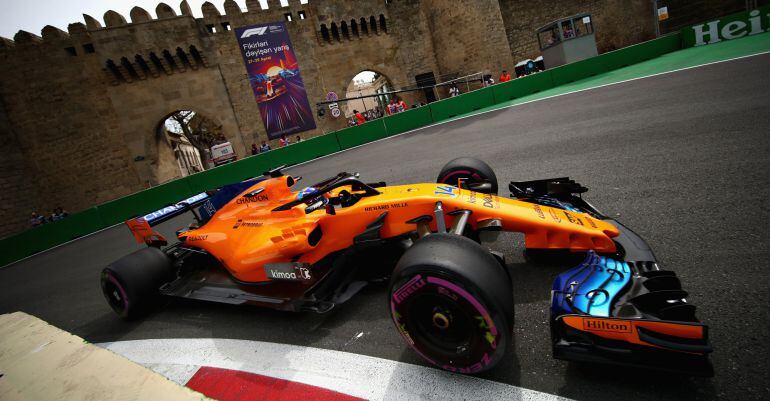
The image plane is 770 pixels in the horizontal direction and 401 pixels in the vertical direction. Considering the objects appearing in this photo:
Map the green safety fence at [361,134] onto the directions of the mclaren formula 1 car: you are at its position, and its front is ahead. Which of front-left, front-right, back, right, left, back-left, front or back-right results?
back-left

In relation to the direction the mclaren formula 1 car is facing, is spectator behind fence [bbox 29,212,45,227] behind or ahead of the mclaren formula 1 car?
behind

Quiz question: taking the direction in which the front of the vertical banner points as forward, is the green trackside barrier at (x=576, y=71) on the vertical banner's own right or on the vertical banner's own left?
on the vertical banner's own left

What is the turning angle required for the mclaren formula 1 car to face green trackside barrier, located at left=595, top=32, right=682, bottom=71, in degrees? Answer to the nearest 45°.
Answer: approximately 90° to its left

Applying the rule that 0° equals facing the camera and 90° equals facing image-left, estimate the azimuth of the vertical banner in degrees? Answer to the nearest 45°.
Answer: approximately 0°

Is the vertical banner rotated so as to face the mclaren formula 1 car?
yes

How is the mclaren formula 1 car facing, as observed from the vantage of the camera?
facing the viewer and to the right of the viewer

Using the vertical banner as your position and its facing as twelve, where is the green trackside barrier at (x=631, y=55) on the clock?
The green trackside barrier is roughly at 10 o'clock from the vertical banner.

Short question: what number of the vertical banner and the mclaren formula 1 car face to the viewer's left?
0
